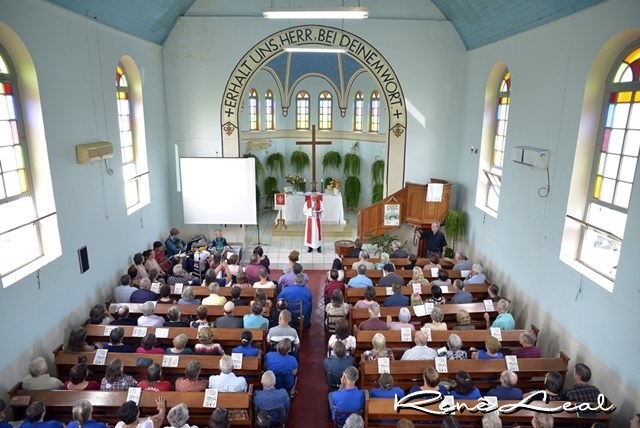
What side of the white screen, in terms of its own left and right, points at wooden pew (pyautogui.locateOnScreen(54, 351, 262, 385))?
front

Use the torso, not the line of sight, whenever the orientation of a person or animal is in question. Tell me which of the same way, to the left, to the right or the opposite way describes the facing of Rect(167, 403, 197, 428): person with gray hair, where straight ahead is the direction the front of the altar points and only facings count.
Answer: the opposite way

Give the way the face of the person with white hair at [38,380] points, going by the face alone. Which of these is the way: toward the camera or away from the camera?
away from the camera

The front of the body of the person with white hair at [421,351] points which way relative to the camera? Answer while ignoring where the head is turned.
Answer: away from the camera

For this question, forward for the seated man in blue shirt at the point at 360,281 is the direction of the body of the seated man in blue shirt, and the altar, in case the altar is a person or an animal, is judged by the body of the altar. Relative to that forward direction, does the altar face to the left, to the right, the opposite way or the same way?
the opposite way

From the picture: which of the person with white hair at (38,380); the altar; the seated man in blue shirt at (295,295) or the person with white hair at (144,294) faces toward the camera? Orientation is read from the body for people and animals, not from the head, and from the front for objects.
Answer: the altar

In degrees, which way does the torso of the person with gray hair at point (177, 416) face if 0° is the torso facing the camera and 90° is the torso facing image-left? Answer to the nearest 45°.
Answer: approximately 180°

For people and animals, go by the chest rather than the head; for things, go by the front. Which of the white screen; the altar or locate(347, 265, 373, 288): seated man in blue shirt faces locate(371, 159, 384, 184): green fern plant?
the seated man in blue shirt

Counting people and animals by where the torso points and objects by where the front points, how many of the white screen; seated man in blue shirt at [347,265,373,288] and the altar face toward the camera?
2

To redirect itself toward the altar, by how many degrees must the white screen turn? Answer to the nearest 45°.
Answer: approximately 135° to its left

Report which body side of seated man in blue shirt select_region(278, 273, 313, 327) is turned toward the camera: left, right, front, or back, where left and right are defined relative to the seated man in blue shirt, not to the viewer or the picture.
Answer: back

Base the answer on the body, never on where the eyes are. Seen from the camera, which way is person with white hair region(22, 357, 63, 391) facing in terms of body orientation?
away from the camera

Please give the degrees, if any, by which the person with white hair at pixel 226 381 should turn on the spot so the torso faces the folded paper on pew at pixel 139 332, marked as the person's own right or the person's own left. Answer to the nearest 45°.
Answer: approximately 45° to the person's own left

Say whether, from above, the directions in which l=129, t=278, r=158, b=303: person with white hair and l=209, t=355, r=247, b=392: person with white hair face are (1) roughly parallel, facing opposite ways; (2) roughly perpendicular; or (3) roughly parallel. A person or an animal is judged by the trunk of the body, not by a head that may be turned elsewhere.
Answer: roughly parallel

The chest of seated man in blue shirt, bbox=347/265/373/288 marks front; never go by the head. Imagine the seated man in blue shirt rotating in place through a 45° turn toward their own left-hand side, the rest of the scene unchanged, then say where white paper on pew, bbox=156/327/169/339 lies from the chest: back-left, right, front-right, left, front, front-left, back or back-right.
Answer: left

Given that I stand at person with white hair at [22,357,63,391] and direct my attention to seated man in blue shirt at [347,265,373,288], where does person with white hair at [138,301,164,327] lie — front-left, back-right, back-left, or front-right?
front-left

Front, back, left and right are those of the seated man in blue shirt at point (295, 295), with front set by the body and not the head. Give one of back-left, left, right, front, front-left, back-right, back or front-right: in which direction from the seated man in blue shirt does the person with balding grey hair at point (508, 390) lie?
back-right

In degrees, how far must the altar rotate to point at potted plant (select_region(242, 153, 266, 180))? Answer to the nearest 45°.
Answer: approximately 135° to its right

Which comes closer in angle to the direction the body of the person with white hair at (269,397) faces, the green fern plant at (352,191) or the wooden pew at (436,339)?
the green fern plant
